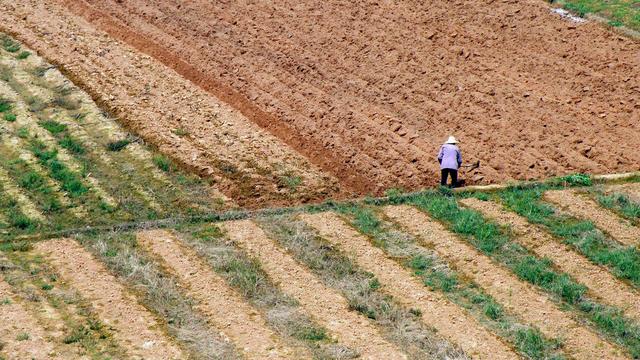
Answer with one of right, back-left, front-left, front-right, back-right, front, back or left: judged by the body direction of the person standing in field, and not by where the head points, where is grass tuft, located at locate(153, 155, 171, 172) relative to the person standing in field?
left

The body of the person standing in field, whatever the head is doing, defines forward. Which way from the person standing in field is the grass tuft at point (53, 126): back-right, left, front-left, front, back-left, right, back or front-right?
left

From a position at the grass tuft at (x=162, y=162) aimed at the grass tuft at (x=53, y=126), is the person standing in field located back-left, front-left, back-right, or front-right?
back-right

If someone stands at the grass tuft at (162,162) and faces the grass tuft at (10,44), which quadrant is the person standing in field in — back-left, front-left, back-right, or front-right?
back-right

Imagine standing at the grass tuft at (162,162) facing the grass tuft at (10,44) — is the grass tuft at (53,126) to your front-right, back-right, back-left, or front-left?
front-left
